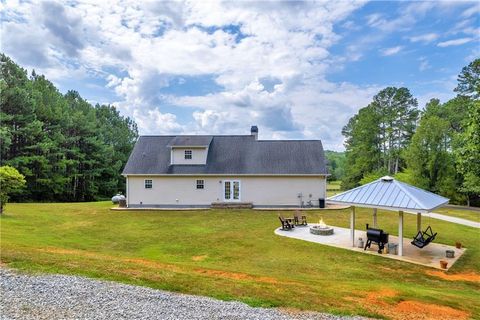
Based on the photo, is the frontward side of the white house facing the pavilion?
no

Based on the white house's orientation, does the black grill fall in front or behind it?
behind

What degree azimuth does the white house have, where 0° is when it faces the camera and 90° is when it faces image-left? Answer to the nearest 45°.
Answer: approximately 180°
